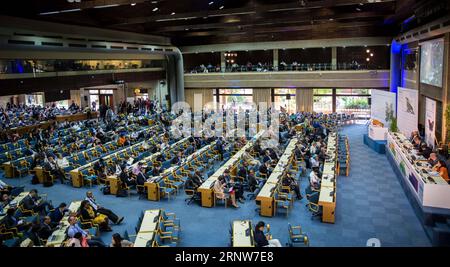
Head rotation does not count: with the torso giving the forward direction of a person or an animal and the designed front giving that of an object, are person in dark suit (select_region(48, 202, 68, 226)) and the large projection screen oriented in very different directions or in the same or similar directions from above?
very different directions

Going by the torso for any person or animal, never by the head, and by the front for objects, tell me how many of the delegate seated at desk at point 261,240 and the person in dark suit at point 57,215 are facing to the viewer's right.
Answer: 2

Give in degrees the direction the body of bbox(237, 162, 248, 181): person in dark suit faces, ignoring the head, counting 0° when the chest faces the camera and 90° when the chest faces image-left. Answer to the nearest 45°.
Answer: approximately 270°

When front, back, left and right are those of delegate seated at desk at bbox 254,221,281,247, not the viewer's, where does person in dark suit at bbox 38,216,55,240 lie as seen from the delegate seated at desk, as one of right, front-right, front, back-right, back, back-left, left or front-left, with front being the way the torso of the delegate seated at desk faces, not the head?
back

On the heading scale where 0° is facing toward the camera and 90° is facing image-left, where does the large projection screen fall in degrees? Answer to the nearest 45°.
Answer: approximately 45°

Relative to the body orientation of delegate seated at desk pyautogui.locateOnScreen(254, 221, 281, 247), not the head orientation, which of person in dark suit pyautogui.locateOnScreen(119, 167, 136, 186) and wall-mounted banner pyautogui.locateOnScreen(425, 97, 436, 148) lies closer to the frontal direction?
the wall-mounted banner

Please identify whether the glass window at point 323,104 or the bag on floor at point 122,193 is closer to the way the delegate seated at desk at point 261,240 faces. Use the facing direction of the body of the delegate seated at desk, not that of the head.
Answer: the glass window

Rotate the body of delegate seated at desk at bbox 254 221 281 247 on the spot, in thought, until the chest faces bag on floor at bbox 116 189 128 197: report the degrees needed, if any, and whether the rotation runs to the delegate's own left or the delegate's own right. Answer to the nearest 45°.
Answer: approximately 135° to the delegate's own left

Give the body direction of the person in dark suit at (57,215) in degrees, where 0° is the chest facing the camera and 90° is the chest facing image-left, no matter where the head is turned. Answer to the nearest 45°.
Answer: approximately 270°

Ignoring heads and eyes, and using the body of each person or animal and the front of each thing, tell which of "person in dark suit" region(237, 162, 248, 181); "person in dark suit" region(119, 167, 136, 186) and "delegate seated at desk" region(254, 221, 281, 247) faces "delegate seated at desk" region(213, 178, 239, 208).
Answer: "person in dark suit" region(119, 167, 136, 186)

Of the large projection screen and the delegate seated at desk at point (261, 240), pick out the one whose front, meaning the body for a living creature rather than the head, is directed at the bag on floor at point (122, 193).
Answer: the large projection screen
